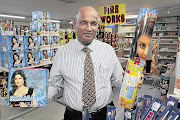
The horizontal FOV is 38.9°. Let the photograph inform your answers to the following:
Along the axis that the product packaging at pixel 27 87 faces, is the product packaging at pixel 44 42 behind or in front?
behind

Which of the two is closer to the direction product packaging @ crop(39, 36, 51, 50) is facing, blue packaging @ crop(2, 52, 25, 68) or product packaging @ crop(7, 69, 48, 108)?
the product packaging

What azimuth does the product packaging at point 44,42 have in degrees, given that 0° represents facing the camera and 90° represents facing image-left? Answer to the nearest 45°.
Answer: approximately 0°
